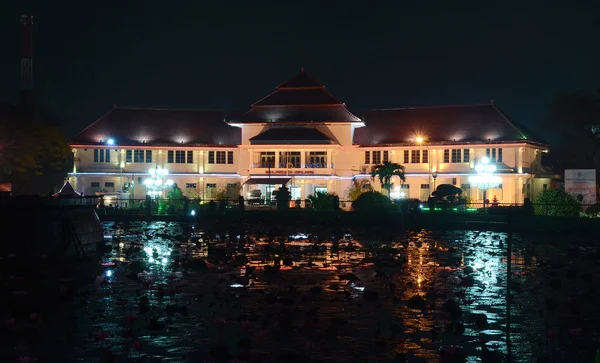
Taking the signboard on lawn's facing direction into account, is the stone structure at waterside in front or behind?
in front

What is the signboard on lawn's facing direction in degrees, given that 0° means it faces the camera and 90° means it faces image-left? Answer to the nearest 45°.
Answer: approximately 0°

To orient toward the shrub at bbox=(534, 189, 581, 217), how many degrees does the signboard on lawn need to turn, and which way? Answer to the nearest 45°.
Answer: approximately 45° to its right
